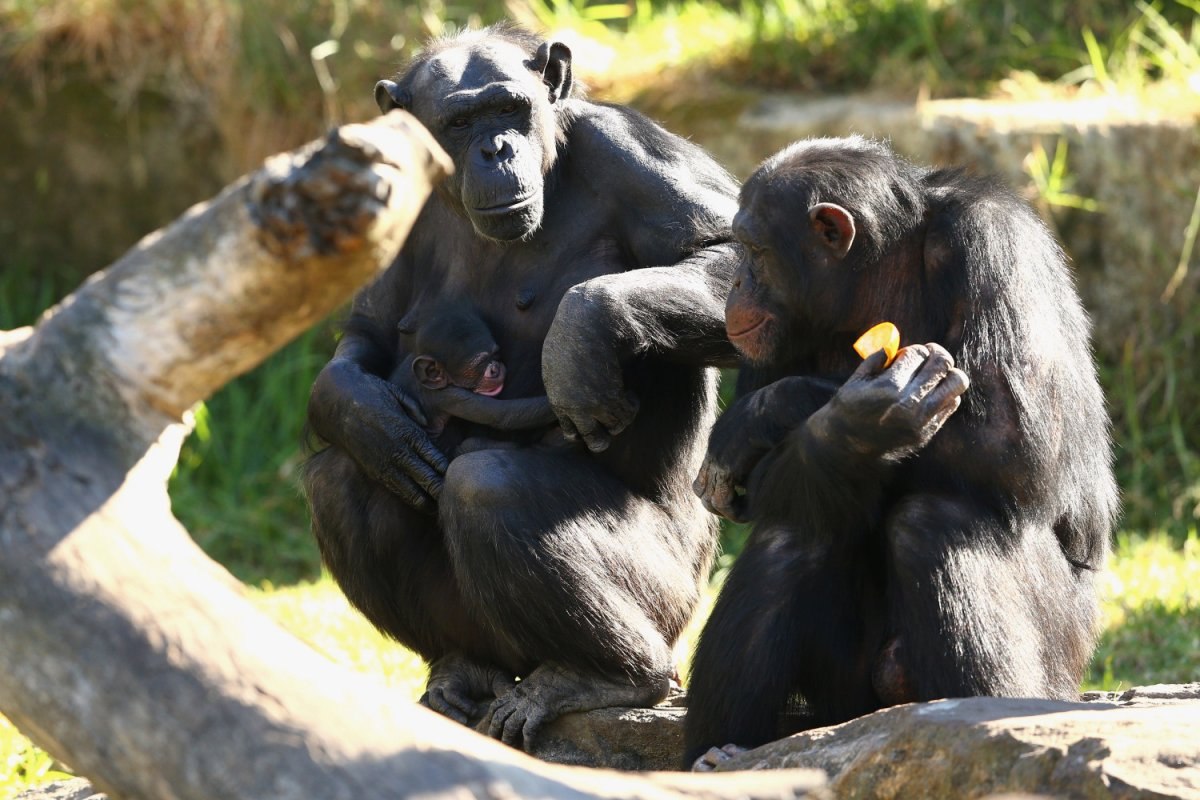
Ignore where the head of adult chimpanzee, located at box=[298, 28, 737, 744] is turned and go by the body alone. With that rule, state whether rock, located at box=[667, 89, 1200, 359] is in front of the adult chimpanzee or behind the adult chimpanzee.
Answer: behind

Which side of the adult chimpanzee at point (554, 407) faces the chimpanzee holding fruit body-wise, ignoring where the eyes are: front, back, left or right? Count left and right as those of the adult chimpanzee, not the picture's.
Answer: left

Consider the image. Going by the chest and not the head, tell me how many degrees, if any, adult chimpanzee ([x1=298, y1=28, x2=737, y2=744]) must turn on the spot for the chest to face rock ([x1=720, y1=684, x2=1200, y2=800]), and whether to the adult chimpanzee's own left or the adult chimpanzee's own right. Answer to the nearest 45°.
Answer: approximately 90° to the adult chimpanzee's own left

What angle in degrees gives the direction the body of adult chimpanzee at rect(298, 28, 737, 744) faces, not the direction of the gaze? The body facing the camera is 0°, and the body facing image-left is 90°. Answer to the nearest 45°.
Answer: approximately 45°

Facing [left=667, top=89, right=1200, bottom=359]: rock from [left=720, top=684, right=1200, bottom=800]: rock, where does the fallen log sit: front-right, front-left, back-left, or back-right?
back-left
